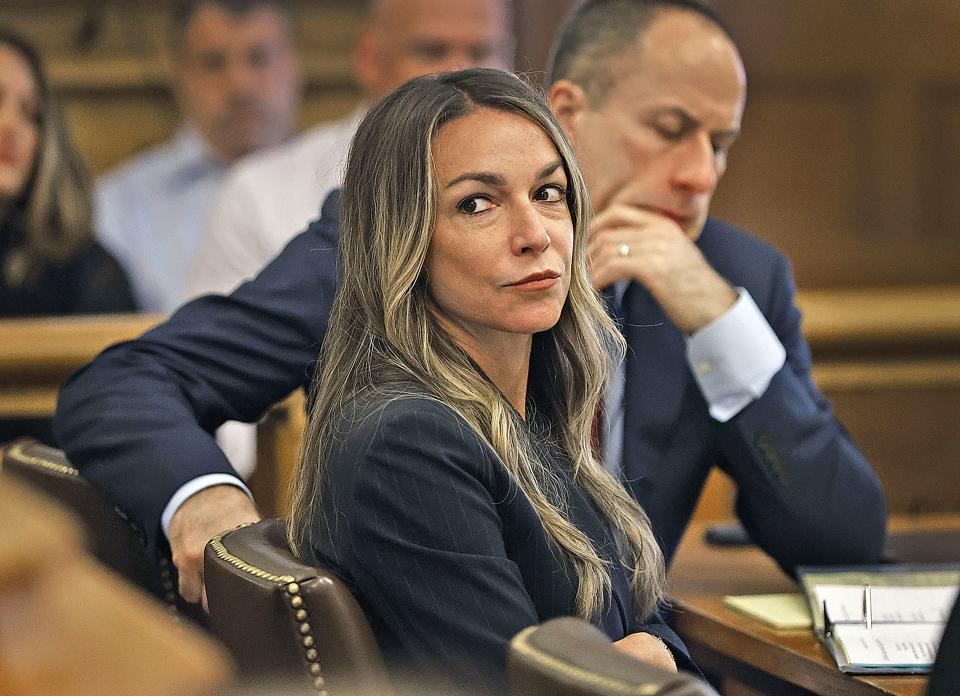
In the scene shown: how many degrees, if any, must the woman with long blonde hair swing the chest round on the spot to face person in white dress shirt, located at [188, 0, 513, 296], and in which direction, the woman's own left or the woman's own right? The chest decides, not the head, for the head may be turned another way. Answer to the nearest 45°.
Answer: approximately 135° to the woman's own left

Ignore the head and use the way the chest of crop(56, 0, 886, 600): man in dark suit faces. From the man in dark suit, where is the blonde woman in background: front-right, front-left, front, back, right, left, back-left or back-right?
back

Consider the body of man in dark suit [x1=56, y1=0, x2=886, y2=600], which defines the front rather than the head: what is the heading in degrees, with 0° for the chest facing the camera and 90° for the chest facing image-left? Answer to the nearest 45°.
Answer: approximately 315°

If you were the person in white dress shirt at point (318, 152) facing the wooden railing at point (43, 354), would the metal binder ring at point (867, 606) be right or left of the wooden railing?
left

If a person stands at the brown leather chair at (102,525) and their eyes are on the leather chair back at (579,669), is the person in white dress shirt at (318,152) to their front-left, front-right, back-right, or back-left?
back-left
